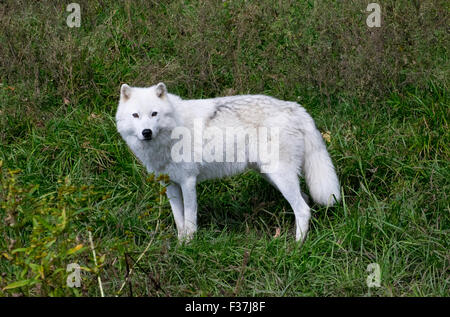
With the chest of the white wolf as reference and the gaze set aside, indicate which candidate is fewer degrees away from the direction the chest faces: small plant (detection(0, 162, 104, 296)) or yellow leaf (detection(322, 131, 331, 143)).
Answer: the small plant

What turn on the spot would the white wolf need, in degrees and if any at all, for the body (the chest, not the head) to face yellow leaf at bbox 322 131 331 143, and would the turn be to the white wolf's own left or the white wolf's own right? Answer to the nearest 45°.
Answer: approximately 135° to the white wolf's own right

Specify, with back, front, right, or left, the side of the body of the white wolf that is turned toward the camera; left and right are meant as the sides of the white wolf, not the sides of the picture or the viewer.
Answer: left

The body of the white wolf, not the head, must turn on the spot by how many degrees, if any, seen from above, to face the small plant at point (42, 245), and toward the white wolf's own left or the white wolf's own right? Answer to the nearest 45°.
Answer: approximately 45° to the white wolf's own left
